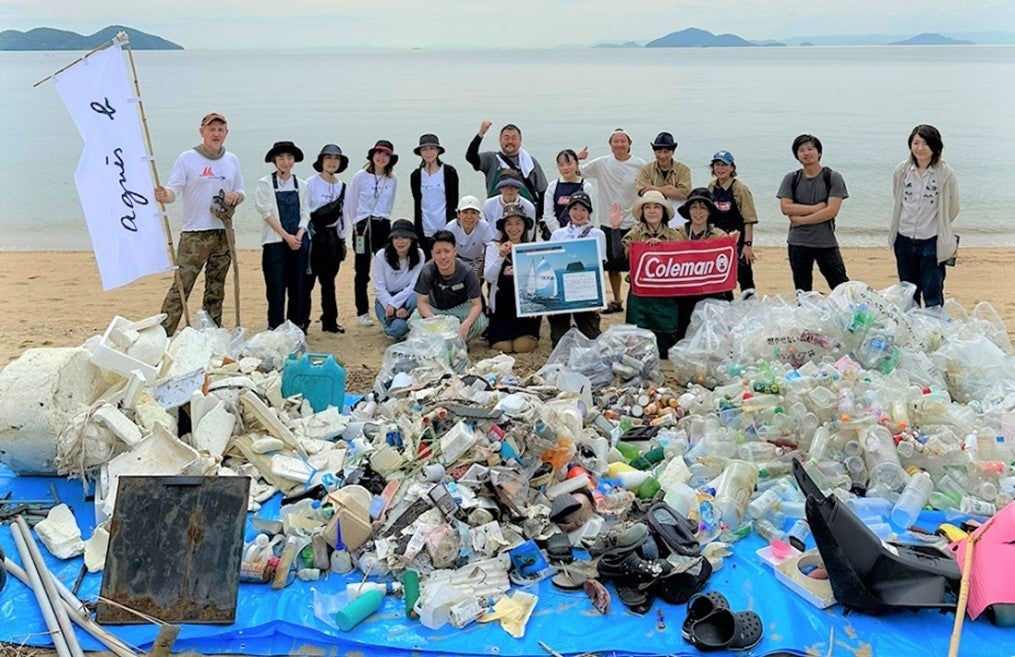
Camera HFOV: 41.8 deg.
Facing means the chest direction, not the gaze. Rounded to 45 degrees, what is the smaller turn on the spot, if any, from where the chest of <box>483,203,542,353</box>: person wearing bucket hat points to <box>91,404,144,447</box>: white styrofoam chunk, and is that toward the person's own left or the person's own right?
approximately 45° to the person's own right

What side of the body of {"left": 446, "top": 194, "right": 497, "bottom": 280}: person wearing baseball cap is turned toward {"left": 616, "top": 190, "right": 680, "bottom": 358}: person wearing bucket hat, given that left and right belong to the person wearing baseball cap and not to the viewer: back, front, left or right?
left

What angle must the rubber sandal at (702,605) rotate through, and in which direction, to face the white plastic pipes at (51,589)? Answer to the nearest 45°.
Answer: approximately 135° to its left
